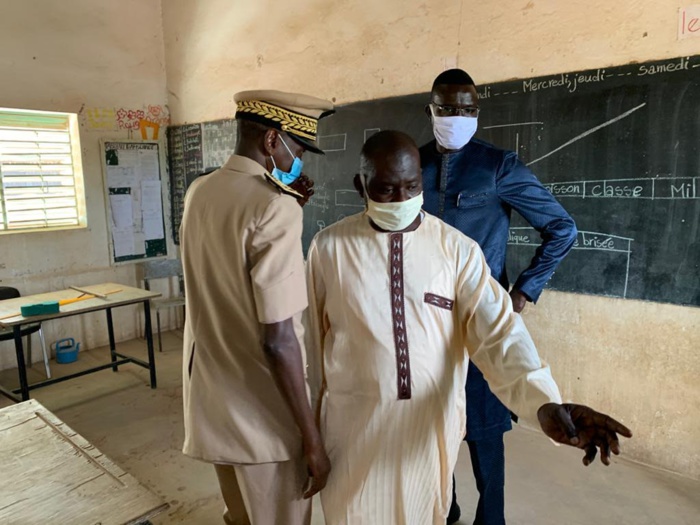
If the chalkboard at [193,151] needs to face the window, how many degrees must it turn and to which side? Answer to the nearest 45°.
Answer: approximately 45° to its right

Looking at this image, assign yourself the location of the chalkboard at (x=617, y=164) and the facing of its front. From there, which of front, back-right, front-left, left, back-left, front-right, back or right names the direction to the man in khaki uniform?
front

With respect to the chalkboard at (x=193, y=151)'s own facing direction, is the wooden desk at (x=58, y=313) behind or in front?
in front

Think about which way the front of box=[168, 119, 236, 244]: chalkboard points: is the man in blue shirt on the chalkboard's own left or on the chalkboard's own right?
on the chalkboard's own left

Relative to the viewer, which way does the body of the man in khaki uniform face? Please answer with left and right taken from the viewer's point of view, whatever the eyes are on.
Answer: facing away from the viewer and to the right of the viewer

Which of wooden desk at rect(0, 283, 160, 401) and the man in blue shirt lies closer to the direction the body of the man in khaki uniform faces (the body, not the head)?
the man in blue shirt

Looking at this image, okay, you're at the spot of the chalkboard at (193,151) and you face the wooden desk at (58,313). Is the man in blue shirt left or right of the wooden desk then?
left

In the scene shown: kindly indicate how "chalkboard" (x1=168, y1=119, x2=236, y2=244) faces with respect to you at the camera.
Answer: facing the viewer and to the left of the viewer
